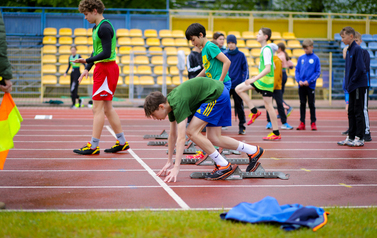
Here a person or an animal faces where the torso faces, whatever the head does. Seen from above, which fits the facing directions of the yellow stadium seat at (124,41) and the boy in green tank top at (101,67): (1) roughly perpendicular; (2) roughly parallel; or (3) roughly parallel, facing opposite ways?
roughly perpendicular

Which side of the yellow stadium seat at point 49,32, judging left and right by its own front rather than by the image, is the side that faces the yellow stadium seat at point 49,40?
front

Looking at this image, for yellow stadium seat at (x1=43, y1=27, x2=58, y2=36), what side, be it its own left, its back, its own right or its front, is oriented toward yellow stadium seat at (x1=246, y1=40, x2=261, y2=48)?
left

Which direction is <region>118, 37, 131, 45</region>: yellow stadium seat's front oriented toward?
toward the camera

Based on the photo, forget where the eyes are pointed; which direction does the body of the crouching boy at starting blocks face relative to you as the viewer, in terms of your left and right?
facing to the left of the viewer

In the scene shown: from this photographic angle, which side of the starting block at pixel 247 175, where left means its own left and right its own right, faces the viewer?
left

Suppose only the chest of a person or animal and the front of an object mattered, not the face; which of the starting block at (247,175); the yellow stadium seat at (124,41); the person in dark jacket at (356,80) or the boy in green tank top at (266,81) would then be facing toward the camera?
the yellow stadium seat

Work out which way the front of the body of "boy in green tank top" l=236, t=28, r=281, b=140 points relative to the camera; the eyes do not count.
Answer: to the viewer's left

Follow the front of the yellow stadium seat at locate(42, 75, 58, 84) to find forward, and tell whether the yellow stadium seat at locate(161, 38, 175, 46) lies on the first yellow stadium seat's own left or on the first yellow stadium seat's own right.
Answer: on the first yellow stadium seat's own left

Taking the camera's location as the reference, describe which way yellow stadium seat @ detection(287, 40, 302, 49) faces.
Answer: facing the viewer

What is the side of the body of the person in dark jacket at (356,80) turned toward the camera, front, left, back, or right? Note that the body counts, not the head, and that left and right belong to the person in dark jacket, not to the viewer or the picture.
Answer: left
